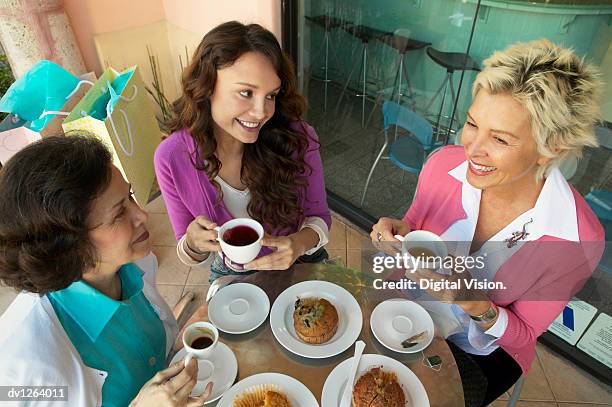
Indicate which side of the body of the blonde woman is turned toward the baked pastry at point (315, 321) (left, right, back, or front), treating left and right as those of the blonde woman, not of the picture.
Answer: front

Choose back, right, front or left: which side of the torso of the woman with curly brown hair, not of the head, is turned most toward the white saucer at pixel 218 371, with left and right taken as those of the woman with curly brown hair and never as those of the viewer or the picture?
front

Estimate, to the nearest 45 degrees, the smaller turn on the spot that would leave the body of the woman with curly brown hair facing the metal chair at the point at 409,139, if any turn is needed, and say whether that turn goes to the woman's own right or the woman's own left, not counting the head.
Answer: approximately 135° to the woman's own left

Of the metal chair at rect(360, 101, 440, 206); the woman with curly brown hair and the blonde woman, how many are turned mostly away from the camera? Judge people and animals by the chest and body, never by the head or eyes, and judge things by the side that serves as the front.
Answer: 0

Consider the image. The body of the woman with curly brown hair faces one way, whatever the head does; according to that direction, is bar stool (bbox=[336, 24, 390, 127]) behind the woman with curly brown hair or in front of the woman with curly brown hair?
behind

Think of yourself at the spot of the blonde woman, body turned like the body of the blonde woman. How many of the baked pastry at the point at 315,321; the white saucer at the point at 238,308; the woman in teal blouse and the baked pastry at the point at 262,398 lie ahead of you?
4

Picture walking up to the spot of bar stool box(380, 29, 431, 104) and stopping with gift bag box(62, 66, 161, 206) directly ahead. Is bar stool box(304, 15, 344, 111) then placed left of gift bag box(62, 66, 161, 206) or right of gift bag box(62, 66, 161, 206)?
right

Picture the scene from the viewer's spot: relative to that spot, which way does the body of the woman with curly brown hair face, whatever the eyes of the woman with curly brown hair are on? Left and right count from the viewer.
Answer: facing the viewer

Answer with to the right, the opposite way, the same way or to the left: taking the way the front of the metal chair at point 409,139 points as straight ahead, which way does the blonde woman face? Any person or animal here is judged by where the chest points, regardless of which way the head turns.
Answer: the same way

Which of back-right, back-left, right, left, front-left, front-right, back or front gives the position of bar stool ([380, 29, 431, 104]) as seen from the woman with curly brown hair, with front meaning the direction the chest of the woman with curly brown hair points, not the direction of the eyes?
back-left

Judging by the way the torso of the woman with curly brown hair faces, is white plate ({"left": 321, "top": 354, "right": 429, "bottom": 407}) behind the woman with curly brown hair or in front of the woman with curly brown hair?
in front

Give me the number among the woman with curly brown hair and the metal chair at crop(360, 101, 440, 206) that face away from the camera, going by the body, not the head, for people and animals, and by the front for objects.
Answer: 0

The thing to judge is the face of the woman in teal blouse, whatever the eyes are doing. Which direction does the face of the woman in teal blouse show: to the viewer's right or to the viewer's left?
to the viewer's right

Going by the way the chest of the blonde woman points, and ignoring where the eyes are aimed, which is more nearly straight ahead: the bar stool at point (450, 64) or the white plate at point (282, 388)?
the white plate

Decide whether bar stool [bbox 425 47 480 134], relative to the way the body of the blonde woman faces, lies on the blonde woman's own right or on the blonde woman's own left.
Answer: on the blonde woman's own right

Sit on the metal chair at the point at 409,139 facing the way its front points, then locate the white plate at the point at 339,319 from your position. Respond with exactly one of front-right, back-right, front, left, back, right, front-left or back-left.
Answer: front-left

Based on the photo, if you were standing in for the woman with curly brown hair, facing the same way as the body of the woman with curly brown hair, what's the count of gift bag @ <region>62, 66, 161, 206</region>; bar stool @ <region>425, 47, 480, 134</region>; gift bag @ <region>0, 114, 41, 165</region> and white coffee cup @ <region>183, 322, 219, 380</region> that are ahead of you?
1

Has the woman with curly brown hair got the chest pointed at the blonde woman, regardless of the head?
no

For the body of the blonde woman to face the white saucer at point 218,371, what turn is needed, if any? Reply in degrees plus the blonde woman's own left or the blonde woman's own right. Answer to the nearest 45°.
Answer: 0° — they already face it
